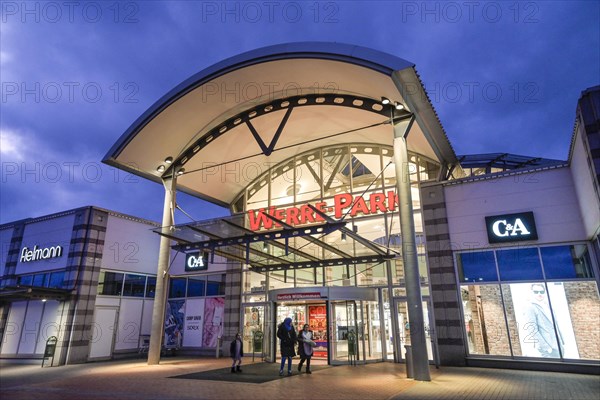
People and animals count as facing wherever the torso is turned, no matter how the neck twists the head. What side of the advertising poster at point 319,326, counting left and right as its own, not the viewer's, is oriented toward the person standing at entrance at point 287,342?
front

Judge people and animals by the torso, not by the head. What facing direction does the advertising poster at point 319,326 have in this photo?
toward the camera

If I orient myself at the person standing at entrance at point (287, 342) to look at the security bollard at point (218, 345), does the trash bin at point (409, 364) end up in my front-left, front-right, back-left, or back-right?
back-right

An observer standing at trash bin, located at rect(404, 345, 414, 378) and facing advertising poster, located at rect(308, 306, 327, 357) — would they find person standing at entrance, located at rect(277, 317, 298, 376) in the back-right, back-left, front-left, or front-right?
front-left

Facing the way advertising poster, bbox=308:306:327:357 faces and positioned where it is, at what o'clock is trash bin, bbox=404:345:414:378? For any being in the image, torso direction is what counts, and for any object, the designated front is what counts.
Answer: The trash bin is roughly at 11 o'clock from the advertising poster.

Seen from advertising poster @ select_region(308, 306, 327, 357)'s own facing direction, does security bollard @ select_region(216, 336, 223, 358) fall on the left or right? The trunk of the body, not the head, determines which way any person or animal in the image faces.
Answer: on its right
